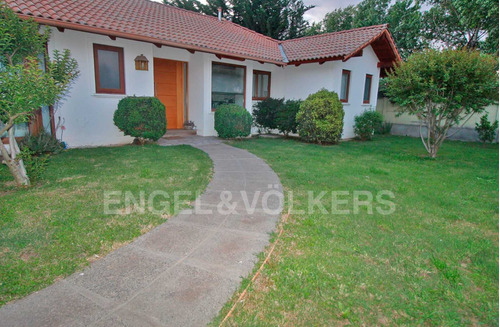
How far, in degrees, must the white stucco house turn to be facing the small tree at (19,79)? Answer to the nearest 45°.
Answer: approximately 45° to its right

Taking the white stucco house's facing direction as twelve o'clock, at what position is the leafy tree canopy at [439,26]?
The leafy tree canopy is roughly at 10 o'clock from the white stucco house.

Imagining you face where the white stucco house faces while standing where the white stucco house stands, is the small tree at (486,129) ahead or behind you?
ahead

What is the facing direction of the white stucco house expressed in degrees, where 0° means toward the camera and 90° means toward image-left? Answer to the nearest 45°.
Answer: approximately 315°
